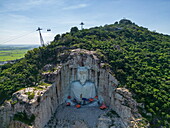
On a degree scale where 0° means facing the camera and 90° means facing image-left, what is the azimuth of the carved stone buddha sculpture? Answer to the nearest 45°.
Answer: approximately 0°
